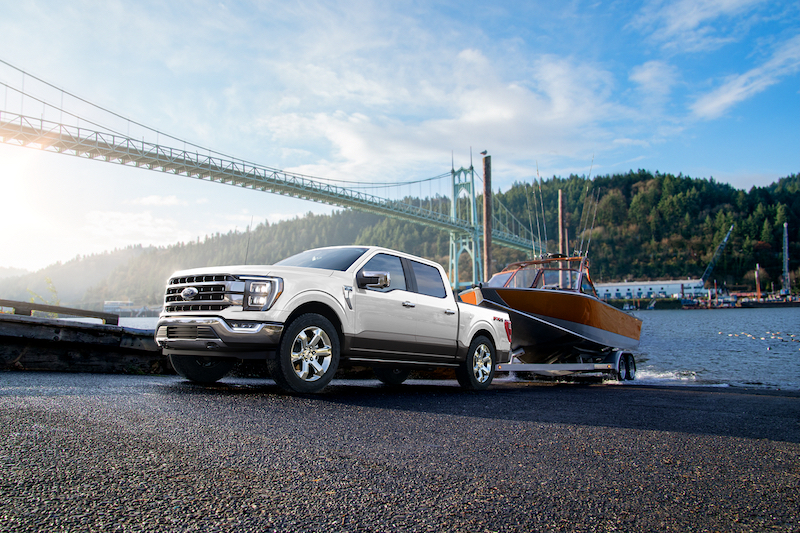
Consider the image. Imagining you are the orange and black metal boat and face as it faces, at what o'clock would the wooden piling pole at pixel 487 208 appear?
The wooden piling pole is roughly at 4 o'clock from the orange and black metal boat.

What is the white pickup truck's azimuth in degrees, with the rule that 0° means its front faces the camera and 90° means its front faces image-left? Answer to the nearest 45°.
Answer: approximately 45°

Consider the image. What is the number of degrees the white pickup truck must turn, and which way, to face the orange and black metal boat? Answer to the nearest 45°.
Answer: approximately 180°

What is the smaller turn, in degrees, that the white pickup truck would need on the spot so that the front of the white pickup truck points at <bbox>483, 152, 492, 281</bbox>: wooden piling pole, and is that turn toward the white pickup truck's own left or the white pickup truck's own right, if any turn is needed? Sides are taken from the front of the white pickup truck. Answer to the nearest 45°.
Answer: approximately 135° to the white pickup truck's own right

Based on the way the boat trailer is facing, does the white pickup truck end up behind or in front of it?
in front

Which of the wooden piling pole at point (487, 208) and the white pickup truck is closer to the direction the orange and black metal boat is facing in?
the white pickup truck

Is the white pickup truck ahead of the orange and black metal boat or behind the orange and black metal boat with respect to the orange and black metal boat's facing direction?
ahead

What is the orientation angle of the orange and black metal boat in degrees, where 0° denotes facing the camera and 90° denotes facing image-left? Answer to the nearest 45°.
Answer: approximately 45°

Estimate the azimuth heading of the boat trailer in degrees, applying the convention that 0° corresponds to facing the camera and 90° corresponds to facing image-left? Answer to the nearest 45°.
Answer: approximately 45°
